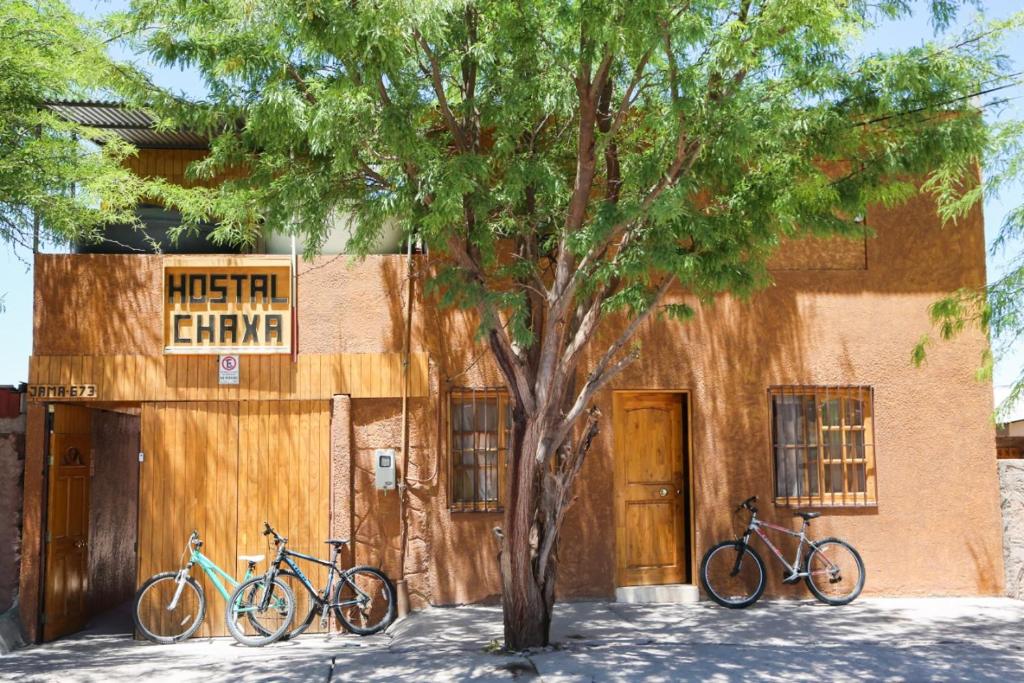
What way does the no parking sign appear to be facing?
toward the camera

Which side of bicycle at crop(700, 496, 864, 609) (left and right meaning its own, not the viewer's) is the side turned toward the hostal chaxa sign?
front

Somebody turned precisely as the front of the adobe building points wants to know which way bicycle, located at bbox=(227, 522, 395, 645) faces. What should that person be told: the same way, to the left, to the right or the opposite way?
to the right

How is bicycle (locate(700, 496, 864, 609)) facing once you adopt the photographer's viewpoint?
facing to the left of the viewer

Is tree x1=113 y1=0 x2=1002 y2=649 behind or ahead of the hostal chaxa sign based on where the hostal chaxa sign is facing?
ahead

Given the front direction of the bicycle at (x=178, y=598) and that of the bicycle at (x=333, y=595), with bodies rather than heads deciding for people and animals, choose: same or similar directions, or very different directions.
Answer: same or similar directions

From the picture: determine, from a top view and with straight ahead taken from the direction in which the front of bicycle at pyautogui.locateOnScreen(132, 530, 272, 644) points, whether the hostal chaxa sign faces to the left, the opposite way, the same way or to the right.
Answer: to the left

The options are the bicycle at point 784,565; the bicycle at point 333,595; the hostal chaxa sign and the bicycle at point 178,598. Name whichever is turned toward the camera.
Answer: the hostal chaxa sign

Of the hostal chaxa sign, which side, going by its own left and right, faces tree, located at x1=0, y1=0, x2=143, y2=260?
right

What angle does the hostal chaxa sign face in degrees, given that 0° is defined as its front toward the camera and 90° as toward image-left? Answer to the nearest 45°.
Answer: approximately 0°

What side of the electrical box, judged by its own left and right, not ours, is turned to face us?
front

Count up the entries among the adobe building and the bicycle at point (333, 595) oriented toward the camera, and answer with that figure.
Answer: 1

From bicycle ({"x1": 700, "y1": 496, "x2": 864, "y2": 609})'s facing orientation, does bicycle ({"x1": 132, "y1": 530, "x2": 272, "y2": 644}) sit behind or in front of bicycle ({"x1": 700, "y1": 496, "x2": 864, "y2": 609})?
in front
